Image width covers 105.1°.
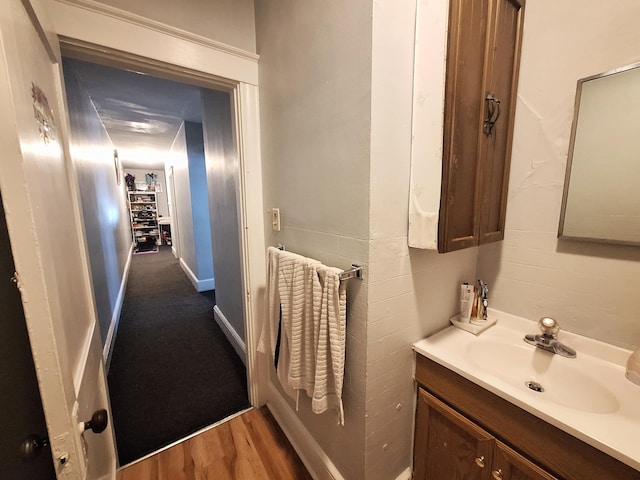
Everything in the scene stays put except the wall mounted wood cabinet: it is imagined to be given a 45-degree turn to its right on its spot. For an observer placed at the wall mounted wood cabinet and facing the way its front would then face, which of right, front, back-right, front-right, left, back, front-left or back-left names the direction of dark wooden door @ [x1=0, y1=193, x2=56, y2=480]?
front-right

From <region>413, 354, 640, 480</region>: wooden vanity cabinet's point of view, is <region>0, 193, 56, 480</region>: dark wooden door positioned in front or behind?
in front

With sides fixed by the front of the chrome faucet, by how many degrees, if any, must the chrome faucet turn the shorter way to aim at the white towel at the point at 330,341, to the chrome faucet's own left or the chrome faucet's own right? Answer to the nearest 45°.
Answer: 0° — it already faces it

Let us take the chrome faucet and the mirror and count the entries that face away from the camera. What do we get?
0

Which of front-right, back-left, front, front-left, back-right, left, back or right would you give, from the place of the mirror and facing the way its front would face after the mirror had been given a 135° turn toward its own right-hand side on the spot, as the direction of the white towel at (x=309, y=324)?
back-left

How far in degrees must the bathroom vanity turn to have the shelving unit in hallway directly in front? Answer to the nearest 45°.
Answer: approximately 45° to its right

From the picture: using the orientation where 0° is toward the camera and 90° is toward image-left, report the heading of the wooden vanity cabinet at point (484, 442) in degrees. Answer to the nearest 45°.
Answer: approximately 45°

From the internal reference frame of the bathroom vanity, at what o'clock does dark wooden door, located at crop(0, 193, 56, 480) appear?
The dark wooden door is roughly at 12 o'clock from the bathroom vanity.

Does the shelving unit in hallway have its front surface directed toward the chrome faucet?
yes

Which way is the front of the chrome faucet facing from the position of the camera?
facing the viewer and to the left of the viewer
